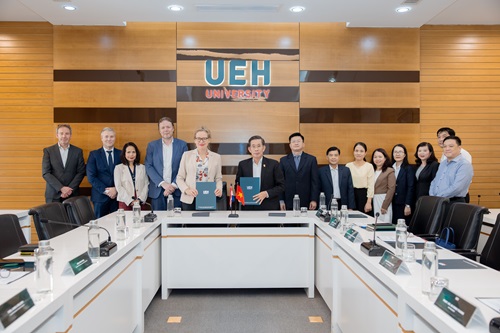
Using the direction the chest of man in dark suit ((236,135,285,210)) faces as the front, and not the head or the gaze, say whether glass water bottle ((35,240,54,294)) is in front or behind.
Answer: in front

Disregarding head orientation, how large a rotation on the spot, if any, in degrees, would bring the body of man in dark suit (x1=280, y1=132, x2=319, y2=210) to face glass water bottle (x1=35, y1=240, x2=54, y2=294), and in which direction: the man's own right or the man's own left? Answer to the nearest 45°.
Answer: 0° — they already face it

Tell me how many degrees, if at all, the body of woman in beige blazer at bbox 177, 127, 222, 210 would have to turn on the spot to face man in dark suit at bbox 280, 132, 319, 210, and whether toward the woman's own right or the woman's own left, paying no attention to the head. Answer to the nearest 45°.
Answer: approximately 90° to the woman's own left

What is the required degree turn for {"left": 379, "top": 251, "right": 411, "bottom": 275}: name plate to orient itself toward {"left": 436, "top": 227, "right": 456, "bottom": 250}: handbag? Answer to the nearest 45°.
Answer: approximately 135° to its right

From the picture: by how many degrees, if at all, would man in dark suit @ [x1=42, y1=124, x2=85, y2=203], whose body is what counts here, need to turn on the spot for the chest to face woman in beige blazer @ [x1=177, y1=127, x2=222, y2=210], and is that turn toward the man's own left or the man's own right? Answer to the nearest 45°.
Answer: approximately 45° to the man's own left

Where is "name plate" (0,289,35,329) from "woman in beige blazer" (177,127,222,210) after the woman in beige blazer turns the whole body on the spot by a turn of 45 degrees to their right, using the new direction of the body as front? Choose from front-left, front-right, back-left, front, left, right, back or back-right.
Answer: front-left

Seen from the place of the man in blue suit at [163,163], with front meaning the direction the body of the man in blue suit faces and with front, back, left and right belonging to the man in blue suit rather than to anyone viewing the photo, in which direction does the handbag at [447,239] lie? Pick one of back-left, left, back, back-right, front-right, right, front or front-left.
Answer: front-left
